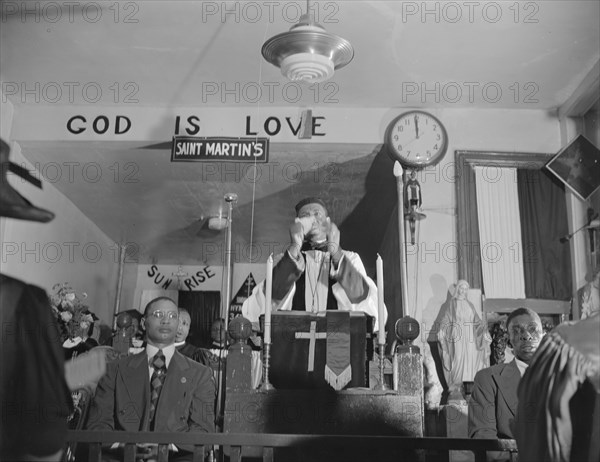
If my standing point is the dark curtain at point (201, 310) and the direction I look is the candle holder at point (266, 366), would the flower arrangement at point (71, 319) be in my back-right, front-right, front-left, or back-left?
front-right

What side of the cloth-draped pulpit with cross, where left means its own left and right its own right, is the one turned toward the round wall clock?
back

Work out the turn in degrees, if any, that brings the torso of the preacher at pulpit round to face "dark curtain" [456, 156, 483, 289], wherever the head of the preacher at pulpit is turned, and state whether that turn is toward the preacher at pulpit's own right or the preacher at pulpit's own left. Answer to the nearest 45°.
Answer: approximately 135° to the preacher at pulpit's own left

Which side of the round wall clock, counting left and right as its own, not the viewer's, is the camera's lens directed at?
front

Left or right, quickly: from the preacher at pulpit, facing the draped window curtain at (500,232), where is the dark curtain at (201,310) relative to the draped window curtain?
left

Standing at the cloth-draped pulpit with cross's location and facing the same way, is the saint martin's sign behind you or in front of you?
behind

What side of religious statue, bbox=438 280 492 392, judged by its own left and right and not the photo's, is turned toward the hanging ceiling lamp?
front

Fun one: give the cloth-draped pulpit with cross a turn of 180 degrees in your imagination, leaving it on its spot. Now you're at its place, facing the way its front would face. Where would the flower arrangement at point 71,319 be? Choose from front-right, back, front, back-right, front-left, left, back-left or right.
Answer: front-left

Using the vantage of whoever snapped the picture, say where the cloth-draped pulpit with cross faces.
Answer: facing the viewer

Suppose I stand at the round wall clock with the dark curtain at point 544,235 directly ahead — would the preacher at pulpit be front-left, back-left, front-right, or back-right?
back-right
